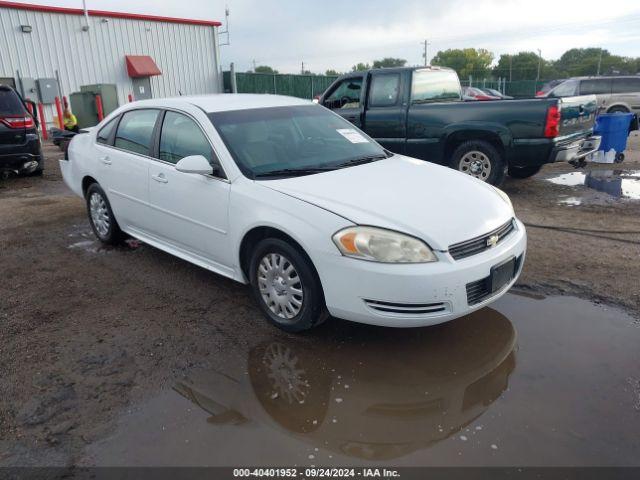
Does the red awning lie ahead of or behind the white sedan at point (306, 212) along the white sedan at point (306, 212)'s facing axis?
behind

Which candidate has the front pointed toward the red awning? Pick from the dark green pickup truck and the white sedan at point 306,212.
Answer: the dark green pickup truck

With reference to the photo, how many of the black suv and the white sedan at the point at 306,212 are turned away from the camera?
1

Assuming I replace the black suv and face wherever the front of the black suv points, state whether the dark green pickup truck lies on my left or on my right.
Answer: on my right

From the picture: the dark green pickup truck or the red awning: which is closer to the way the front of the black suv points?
the red awning

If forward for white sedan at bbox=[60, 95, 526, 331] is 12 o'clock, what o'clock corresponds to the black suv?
The black suv is roughly at 6 o'clock from the white sedan.

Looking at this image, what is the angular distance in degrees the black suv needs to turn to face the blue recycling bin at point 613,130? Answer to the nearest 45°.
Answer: approximately 135° to its right

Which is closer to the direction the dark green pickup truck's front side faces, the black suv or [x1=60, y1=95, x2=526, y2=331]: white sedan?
the black suv

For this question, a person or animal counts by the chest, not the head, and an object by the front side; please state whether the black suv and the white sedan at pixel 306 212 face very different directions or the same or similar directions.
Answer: very different directions

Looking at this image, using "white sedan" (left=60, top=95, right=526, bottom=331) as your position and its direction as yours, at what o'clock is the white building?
The white building is roughly at 7 o'clock from the white sedan.

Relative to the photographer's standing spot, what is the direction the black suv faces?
facing away from the viewer

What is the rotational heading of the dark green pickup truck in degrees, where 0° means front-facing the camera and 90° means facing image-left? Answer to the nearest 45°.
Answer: approximately 135°

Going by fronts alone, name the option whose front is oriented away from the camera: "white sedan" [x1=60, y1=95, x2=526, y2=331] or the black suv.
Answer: the black suv
